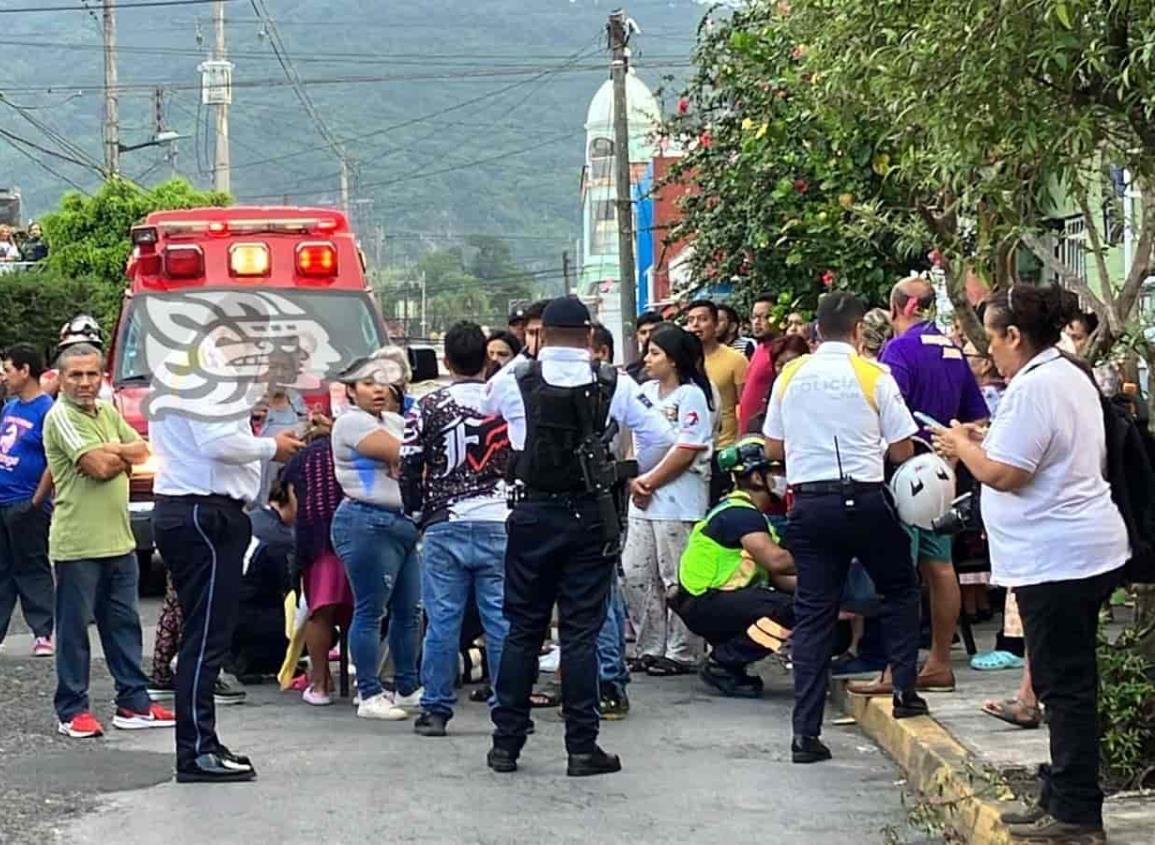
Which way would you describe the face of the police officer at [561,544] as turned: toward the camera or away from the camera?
away from the camera

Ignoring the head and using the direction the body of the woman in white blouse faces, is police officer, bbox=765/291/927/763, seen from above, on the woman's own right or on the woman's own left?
on the woman's own right

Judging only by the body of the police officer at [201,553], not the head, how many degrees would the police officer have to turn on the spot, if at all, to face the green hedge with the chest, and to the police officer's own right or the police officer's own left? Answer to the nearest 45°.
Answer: approximately 90° to the police officer's own left

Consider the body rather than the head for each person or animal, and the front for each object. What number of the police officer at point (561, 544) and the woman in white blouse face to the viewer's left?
1

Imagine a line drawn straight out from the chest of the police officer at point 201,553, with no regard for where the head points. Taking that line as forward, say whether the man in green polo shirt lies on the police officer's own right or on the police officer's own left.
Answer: on the police officer's own left

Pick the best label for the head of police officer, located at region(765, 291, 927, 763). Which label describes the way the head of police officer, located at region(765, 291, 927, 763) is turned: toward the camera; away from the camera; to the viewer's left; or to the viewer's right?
away from the camera

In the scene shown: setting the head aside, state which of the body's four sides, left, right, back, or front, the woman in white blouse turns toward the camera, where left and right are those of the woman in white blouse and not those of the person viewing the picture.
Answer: left

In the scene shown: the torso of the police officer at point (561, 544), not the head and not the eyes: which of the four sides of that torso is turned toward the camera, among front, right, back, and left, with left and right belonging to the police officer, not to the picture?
back

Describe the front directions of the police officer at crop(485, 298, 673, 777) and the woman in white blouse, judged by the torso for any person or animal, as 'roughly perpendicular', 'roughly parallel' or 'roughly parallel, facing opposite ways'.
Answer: roughly perpendicular
